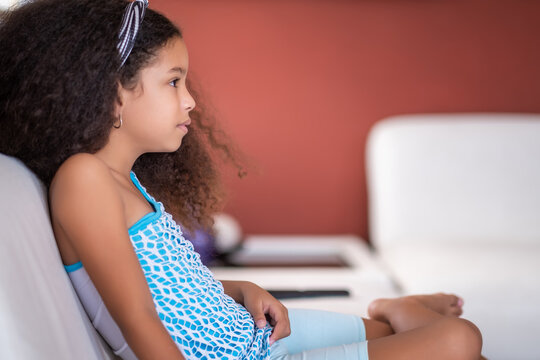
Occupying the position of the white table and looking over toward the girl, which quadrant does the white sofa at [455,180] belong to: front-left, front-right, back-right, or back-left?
back-left

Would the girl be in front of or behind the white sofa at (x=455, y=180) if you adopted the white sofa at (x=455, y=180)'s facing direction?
in front

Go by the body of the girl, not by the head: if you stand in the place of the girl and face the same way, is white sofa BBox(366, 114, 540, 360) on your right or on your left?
on your left

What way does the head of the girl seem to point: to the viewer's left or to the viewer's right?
to the viewer's right

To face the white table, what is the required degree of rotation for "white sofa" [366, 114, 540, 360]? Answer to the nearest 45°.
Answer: approximately 45° to its right

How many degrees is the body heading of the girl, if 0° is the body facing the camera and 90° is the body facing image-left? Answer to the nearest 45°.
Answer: approximately 270°
